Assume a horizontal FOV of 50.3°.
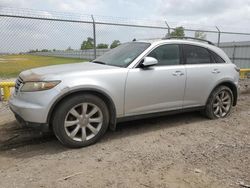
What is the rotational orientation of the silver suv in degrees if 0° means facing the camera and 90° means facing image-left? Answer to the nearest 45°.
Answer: approximately 45°

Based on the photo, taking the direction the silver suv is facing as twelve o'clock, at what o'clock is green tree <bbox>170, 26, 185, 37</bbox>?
The green tree is roughly at 5 o'clock from the silver suv.
